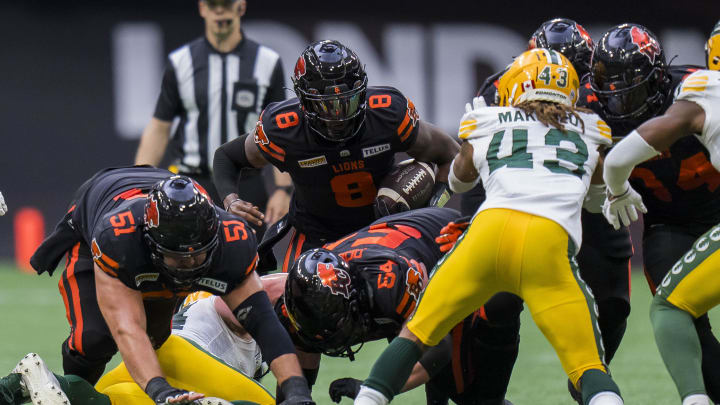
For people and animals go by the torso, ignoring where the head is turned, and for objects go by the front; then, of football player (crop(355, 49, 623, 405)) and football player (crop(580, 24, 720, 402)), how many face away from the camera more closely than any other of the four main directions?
1

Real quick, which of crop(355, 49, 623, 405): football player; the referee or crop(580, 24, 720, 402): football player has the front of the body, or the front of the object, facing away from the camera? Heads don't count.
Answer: crop(355, 49, 623, 405): football player

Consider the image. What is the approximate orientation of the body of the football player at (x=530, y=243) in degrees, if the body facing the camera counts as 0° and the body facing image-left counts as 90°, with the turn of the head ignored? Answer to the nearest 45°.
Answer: approximately 180°

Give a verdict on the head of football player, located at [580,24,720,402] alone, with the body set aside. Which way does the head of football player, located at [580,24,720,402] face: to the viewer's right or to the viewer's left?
to the viewer's left

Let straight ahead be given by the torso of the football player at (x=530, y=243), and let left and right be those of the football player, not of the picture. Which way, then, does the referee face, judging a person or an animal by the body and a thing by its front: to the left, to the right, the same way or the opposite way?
the opposite way

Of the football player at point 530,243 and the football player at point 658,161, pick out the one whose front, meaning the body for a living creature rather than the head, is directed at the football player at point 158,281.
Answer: the football player at point 658,161

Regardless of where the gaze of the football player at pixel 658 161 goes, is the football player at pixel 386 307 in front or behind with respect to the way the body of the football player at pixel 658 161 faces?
in front

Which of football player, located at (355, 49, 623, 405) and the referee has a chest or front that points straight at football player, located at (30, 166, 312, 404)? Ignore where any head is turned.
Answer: the referee

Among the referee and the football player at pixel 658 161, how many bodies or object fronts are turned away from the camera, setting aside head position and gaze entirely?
0

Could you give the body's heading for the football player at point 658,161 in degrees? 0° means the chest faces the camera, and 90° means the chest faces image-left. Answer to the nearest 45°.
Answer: approximately 45°
